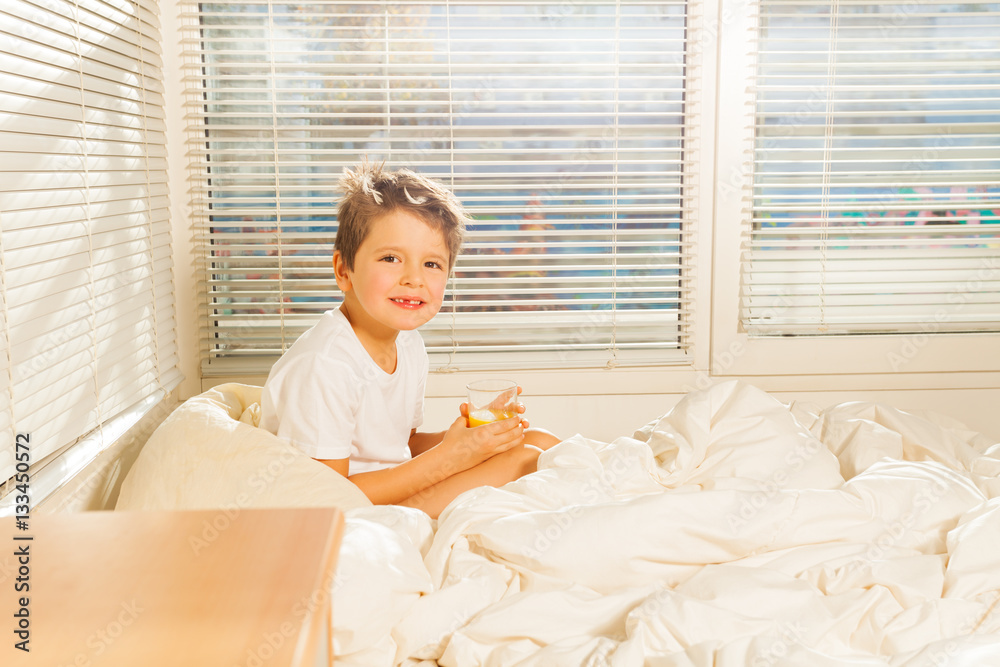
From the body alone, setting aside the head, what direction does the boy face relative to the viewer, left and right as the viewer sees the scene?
facing the viewer and to the right of the viewer

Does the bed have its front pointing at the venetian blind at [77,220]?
no

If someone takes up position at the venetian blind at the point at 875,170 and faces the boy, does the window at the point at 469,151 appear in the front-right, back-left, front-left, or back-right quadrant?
front-right

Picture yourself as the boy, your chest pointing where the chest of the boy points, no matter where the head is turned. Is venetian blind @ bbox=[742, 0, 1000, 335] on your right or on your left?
on your left

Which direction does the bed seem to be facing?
to the viewer's right

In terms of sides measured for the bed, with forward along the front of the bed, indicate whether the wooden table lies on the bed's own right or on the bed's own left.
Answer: on the bed's own right

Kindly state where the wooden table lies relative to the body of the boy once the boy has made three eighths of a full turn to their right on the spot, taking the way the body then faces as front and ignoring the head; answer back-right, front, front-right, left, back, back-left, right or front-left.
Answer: left

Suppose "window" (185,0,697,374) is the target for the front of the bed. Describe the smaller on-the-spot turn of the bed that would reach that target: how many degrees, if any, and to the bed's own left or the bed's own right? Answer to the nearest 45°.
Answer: approximately 90° to the bed's own left
